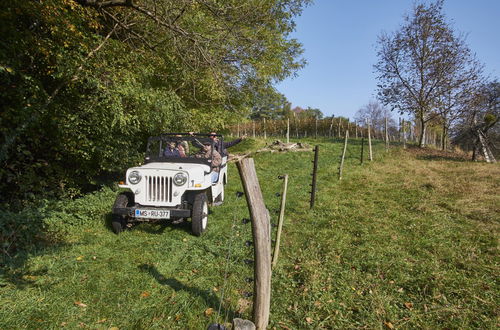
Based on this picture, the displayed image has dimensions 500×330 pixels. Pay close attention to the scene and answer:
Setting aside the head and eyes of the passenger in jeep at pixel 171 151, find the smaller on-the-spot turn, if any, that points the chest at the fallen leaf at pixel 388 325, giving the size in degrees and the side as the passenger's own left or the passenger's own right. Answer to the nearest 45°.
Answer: approximately 45° to the passenger's own left

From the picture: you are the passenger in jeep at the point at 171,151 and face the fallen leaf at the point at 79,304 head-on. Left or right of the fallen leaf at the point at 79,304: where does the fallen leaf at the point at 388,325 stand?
left

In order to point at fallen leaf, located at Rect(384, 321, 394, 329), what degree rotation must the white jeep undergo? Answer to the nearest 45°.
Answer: approximately 90° to its left

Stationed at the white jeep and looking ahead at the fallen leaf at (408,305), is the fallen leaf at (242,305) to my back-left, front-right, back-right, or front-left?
front-right

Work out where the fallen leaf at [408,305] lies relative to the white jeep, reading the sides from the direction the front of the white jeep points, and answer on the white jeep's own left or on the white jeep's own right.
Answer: on the white jeep's own left

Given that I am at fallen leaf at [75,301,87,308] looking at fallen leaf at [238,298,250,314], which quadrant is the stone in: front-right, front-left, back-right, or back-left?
front-right

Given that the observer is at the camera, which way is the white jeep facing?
facing the viewer and to the left of the viewer

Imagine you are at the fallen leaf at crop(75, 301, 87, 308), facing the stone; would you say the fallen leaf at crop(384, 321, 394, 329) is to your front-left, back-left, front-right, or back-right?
front-left

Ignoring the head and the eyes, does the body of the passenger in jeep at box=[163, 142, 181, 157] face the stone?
yes

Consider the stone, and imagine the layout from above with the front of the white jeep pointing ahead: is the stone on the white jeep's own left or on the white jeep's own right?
on the white jeep's own left

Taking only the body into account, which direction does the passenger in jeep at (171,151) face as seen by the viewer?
toward the camera
